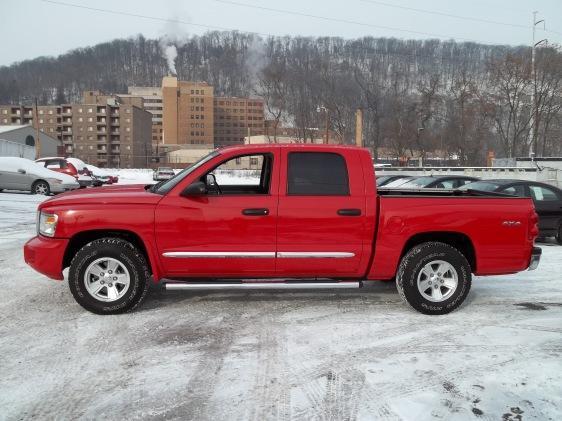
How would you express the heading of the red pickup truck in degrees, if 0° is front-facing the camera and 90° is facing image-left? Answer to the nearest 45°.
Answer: approximately 90°

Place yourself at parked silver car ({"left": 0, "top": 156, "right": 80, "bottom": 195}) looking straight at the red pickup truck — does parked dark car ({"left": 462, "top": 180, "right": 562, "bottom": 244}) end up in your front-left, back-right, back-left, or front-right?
front-left

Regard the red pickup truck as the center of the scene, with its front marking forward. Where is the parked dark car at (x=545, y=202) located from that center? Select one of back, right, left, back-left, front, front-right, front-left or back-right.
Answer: back-right

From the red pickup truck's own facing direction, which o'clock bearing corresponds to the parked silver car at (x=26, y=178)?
The parked silver car is roughly at 2 o'clock from the red pickup truck.

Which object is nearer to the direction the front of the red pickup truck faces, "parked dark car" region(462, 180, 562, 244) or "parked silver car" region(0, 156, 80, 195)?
the parked silver car

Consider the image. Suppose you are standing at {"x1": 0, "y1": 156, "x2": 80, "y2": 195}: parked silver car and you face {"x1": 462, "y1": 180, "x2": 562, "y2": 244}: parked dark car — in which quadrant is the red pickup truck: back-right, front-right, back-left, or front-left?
front-right

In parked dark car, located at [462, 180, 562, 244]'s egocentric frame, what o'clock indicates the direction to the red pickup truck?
The red pickup truck is roughly at 11 o'clock from the parked dark car.
